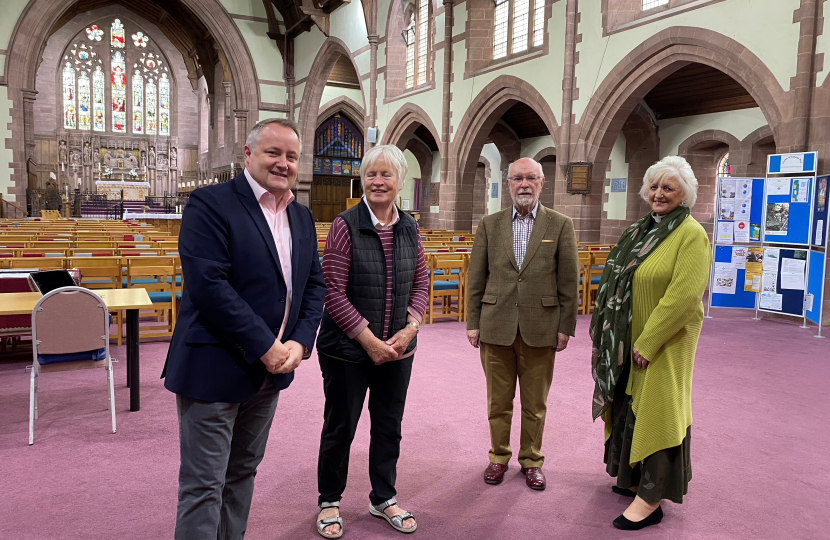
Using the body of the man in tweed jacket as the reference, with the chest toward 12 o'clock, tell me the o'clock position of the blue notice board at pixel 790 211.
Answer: The blue notice board is roughly at 7 o'clock from the man in tweed jacket.

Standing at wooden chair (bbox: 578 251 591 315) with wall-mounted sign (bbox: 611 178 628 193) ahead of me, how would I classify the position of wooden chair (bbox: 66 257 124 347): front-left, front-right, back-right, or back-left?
back-left

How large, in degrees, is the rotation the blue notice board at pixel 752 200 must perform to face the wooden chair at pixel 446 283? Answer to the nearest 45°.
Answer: approximately 45° to its right

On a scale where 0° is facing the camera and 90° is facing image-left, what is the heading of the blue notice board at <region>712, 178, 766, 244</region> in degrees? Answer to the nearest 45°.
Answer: approximately 0°

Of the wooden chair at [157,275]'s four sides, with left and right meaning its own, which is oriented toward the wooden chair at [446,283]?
right

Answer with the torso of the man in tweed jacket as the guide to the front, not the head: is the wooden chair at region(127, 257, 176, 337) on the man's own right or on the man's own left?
on the man's own right

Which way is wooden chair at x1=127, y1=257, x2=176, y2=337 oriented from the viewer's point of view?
away from the camera

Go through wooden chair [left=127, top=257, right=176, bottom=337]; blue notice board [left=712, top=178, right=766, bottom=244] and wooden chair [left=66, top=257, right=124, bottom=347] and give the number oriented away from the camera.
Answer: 2

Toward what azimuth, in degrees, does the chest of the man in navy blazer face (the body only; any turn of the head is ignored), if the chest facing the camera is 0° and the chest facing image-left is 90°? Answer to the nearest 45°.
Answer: approximately 315°

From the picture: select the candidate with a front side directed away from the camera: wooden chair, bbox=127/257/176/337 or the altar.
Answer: the wooden chair

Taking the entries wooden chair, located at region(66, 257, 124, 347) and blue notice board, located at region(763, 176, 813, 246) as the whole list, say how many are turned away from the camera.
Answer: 1
